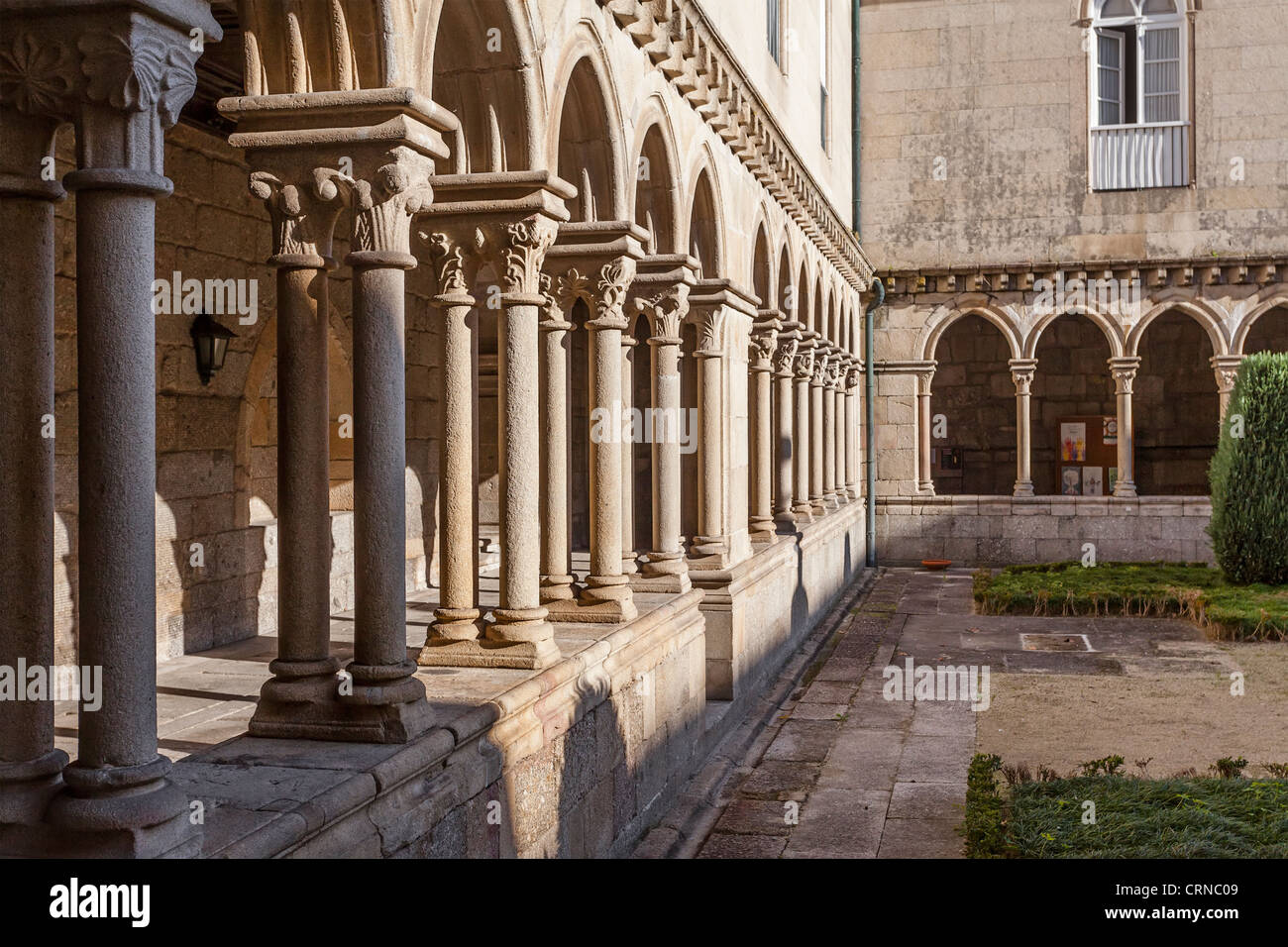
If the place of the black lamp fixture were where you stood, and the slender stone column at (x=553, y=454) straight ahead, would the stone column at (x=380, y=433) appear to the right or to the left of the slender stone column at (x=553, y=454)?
right

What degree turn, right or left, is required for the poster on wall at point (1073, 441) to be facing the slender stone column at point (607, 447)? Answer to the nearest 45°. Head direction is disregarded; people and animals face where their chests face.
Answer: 0° — it already faces it

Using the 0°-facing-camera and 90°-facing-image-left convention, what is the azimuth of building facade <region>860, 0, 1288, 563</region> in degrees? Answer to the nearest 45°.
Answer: approximately 0°

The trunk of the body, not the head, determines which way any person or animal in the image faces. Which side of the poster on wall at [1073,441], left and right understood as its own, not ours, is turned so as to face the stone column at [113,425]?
front

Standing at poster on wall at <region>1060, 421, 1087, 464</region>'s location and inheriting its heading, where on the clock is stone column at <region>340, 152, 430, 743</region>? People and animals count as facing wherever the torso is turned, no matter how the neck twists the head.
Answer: The stone column is roughly at 12 o'clock from the poster on wall.

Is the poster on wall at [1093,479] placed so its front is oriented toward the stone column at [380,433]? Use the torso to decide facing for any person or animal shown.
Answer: yes

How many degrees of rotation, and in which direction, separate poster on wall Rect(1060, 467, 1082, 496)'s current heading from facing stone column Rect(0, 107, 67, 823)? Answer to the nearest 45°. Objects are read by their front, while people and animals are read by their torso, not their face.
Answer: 0° — it already faces it

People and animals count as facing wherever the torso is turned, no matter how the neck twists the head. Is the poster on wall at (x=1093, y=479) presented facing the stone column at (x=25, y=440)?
yes

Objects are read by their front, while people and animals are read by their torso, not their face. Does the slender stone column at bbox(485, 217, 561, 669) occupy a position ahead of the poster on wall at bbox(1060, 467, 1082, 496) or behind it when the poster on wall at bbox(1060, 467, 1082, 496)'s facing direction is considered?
ahead

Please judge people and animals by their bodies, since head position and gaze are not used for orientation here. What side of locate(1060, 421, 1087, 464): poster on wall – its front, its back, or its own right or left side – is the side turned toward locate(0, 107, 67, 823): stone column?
front
